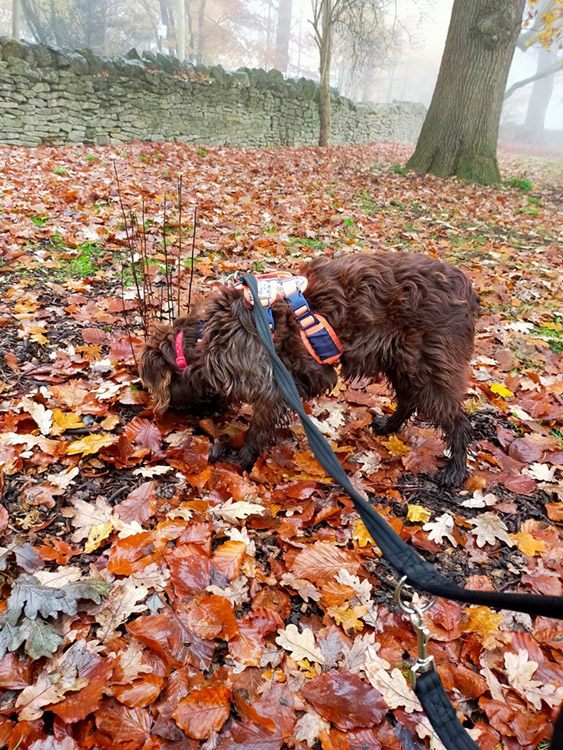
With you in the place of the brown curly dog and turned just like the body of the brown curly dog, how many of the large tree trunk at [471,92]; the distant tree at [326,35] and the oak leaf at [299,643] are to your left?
1

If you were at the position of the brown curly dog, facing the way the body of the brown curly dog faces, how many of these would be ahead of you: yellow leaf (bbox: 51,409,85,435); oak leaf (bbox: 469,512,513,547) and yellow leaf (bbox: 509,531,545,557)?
1

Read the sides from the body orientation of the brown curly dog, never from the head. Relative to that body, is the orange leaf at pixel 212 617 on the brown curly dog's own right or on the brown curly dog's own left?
on the brown curly dog's own left

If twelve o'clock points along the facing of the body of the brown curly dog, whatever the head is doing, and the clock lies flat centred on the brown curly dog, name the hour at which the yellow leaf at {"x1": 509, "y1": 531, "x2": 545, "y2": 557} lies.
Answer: The yellow leaf is roughly at 7 o'clock from the brown curly dog.

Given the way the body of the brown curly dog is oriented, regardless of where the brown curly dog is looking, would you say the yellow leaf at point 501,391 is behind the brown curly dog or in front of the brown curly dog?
behind

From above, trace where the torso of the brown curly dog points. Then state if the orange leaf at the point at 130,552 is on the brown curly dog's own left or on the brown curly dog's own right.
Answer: on the brown curly dog's own left

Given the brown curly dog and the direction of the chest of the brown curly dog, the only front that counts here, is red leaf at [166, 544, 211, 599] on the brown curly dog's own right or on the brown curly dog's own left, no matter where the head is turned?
on the brown curly dog's own left

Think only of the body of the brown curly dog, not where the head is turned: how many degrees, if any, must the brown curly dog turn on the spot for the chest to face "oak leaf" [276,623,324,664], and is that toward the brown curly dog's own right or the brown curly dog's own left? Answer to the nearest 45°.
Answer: approximately 90° to the brown curly dog's own left

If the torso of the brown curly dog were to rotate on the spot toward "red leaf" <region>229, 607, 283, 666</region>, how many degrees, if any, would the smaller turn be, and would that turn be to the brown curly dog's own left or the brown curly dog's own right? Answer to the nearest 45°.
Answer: approximately 90° to the brown curly dog's own left

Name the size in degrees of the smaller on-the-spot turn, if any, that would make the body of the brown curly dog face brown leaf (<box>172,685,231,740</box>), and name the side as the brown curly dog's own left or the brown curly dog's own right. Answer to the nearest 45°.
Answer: approximately 90° to the brown curly dog's own left

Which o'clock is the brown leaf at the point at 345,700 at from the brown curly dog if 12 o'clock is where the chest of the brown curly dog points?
The brown leaf is roughly at 9 o'clock from the brown curly dog.

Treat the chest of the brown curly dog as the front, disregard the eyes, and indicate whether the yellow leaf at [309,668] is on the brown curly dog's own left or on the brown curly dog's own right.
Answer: on the brown curly dog's own left

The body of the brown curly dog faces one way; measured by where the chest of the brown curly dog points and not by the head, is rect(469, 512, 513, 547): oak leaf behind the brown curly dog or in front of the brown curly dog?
behind

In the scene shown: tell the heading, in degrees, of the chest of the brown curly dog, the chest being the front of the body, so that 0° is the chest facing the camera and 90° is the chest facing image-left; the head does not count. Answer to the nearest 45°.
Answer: approximately 90°

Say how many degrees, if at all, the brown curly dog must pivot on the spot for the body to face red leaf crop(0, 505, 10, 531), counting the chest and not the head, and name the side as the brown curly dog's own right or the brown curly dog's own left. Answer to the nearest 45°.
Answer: approximately 45° to the brown curly dog's own left
